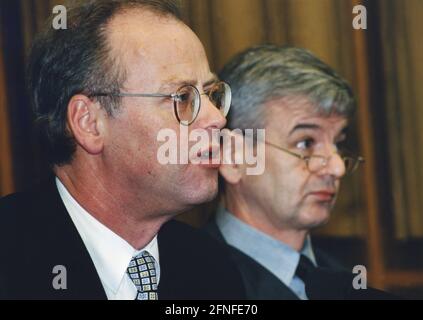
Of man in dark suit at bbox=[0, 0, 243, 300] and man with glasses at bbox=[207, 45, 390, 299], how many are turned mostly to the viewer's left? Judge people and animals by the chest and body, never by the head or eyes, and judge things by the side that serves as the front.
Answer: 0

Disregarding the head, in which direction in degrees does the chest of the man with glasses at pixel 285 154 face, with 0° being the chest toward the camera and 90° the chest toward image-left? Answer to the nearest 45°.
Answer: approximately 315°

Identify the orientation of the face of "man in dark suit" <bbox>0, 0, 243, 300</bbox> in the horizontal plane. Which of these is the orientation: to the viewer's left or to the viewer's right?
to the viewer's right

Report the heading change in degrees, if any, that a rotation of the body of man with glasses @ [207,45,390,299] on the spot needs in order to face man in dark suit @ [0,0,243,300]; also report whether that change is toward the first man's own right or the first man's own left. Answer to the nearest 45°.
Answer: approximately 90° to the first man's own right

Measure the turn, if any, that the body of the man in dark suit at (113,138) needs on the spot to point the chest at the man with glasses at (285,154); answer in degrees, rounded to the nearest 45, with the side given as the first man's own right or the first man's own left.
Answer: approximately 90° to the first man's own left

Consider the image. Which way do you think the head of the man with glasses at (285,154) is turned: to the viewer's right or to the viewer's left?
to the viewer's right
